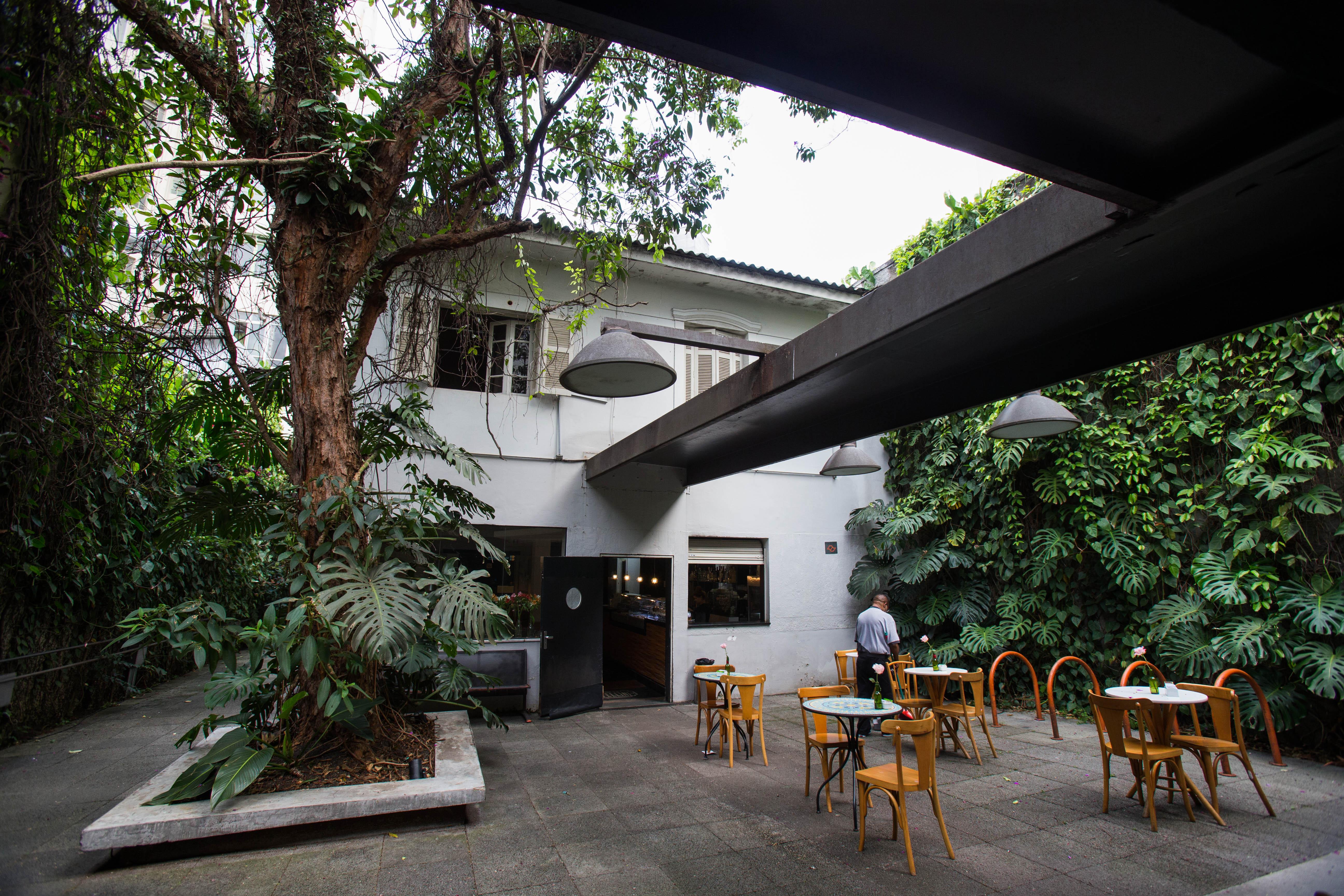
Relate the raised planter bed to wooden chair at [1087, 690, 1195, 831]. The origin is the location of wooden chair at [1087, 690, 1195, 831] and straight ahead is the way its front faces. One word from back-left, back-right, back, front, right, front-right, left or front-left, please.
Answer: back

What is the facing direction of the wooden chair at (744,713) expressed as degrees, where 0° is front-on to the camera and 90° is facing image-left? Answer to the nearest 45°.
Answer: approximately 135°

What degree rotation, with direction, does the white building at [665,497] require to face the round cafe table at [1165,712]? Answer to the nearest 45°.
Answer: approximately 45° to its left

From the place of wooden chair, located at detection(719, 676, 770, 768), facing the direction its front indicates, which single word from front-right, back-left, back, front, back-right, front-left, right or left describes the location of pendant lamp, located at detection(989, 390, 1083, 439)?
back-right

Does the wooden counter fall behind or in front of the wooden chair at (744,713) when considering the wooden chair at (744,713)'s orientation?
in front

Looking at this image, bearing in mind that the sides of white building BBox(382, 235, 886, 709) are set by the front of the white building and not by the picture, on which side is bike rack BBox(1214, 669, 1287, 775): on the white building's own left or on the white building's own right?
on the white building's own left

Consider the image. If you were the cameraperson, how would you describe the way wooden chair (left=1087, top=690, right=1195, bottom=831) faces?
facing away from the viewer and to the right of the viewer

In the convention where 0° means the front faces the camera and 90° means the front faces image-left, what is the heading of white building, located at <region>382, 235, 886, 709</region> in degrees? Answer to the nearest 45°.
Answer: approximately 0°
